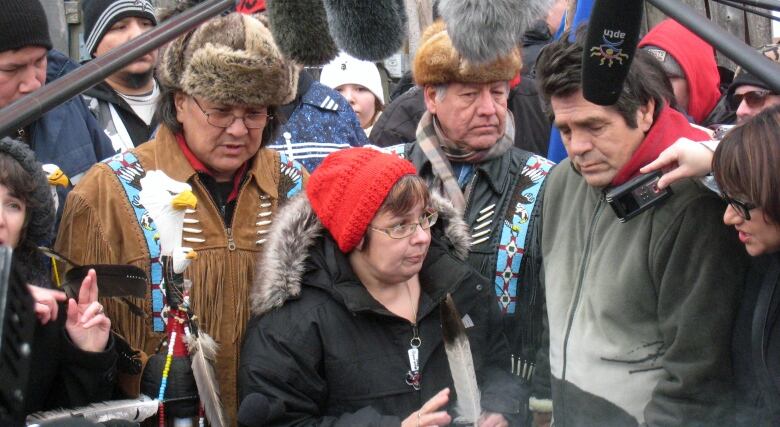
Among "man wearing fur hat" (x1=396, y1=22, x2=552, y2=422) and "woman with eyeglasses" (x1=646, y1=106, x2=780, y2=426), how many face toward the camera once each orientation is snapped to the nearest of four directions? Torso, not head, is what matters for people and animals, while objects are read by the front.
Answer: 1

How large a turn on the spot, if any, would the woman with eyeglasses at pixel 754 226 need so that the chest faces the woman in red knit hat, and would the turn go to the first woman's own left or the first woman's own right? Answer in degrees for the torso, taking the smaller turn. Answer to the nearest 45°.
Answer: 0° — they already face them

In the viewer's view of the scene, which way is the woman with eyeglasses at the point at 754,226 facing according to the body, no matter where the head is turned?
to the viewer's left

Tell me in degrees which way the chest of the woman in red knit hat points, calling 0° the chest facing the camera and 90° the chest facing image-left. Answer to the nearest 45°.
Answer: approximately 315°

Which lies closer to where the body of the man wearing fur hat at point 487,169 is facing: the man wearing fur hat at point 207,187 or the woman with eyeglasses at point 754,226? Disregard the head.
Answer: the woman with eyeglasses
